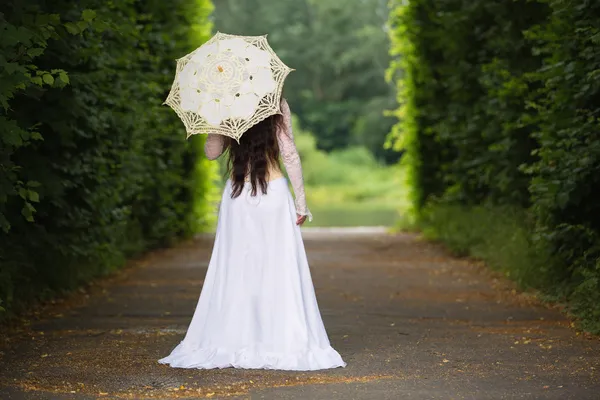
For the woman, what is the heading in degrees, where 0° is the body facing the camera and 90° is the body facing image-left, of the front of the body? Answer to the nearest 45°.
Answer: approximately 180°

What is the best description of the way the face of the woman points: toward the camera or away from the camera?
away from the camera

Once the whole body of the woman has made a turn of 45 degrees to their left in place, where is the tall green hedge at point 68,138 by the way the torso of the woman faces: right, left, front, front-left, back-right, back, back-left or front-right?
front
